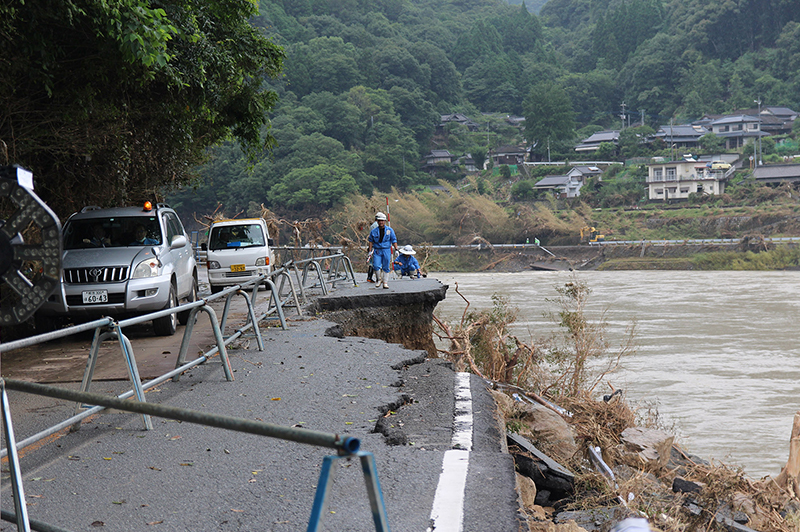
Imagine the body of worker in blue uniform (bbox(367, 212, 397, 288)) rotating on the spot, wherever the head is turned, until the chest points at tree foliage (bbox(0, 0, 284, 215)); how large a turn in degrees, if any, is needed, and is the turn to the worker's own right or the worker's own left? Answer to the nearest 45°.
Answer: approximately 45° to the worker's own right

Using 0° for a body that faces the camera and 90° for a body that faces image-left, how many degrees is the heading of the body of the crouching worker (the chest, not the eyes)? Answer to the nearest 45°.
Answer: approximately 0°

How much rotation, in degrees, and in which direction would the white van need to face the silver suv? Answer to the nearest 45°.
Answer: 0° — it already faces it

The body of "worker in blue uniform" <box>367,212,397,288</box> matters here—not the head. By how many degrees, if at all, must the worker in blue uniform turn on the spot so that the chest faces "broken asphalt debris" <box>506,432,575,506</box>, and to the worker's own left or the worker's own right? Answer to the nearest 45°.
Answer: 0° — they already face it

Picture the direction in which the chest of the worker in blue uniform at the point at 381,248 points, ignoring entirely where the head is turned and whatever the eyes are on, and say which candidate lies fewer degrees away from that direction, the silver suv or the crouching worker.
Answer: the silver suv

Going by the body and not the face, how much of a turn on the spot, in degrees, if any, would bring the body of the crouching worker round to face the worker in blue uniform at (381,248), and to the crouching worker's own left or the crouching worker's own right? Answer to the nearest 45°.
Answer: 0° — they already face them

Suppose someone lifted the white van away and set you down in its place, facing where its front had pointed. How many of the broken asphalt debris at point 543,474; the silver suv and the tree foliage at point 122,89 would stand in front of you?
3
